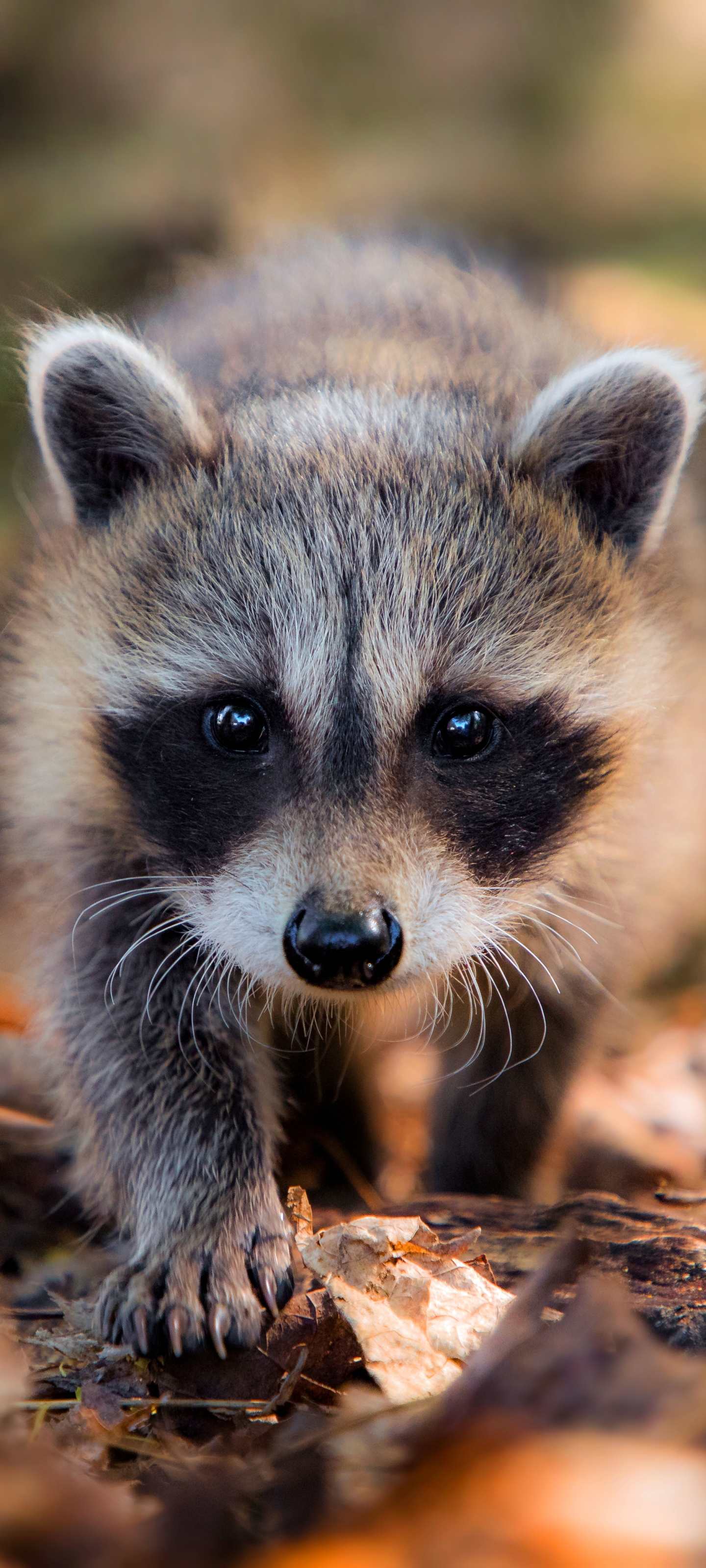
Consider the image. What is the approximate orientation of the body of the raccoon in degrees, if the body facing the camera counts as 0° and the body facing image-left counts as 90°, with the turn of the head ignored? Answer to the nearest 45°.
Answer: approximately 0°

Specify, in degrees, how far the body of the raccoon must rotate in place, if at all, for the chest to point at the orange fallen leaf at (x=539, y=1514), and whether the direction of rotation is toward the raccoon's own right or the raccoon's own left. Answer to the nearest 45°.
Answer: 0° — it already faces it
